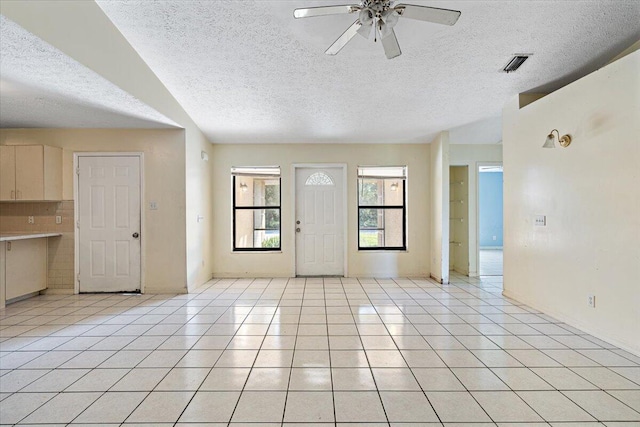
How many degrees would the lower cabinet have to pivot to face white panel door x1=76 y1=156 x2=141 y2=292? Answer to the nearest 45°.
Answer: approximately 45° to its left

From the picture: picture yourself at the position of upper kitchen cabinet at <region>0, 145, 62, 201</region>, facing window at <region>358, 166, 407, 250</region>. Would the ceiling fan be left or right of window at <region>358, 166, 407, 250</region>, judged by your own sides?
right

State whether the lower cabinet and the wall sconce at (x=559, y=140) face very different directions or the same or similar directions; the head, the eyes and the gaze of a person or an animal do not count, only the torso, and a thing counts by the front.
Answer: very different directions

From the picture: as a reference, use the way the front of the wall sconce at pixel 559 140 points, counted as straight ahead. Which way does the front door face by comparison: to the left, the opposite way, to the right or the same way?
to the left

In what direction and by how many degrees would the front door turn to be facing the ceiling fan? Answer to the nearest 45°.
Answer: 0° — it already faces it

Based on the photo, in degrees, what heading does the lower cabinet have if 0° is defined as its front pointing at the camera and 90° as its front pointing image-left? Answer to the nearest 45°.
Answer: approximately 315°

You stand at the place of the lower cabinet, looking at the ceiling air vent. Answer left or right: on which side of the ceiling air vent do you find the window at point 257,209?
left

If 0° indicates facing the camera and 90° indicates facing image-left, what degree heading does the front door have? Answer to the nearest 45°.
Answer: approximately 0°

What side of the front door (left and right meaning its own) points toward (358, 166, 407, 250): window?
left
